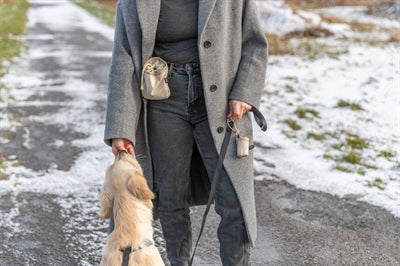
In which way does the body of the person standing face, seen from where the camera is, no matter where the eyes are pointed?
toward the camera

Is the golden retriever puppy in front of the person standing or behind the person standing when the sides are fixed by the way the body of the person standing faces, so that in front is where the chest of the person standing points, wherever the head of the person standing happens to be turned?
in front
